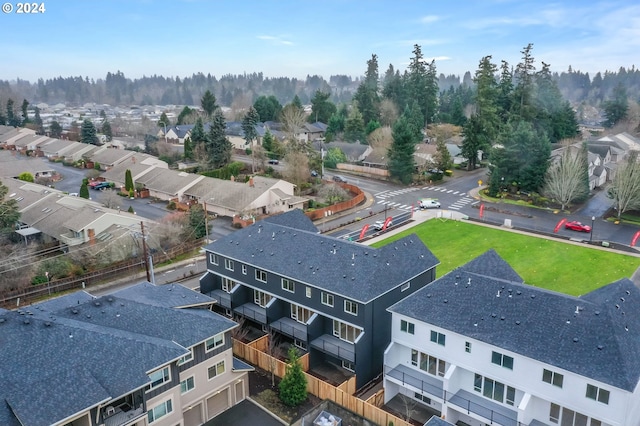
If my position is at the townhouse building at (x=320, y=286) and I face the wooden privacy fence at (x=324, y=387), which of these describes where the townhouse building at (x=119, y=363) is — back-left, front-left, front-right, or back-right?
front-right

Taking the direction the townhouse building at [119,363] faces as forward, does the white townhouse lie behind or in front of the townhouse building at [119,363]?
in front

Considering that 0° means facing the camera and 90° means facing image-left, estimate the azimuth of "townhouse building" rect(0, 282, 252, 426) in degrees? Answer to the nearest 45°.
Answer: approximately 315°
